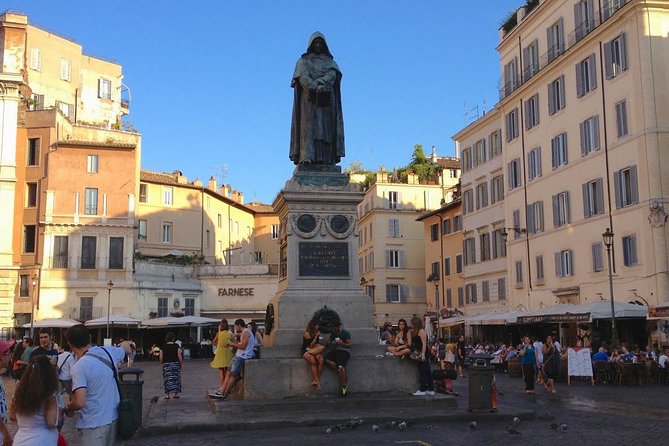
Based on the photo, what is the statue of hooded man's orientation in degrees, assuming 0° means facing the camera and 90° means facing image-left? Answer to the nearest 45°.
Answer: approximately 0°

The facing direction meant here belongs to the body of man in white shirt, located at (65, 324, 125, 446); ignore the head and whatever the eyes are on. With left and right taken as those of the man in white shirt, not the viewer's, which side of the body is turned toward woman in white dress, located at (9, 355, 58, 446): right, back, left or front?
left

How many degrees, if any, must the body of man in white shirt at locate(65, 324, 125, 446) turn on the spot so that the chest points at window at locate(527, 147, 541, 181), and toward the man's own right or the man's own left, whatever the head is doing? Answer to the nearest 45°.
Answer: approximately 90° to the man's own right

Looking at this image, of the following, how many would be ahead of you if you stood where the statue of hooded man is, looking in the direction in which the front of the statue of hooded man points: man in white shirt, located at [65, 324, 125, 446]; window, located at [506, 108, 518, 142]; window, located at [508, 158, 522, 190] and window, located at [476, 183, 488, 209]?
1

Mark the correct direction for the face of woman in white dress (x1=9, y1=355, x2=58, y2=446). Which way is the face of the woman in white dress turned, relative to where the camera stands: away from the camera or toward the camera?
away from the camera

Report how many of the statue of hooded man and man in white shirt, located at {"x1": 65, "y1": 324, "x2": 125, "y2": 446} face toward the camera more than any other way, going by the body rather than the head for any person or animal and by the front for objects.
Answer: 1

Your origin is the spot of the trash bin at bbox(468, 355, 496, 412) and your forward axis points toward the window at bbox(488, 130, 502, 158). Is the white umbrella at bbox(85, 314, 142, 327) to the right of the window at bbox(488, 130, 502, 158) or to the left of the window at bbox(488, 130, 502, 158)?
left

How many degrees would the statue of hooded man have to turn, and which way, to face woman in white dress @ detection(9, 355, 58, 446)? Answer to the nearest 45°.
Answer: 0° — it already faces them

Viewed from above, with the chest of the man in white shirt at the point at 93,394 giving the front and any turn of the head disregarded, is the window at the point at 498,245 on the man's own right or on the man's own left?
on the man's own right

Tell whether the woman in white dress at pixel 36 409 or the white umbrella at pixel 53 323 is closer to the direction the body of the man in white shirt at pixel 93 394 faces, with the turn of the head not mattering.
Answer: the white umbrella

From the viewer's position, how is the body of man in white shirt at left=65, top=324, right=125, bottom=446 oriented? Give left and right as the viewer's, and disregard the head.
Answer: facing away from the viewer and to the left of the viewer

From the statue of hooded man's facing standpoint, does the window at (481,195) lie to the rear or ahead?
to the rear

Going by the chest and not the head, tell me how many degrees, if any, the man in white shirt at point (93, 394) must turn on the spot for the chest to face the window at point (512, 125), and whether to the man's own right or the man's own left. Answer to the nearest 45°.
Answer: approximately 90° to the man's own right

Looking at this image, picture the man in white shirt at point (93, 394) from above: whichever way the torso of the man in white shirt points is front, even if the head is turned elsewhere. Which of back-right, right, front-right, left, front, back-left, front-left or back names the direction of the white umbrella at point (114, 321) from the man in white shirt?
front-right
